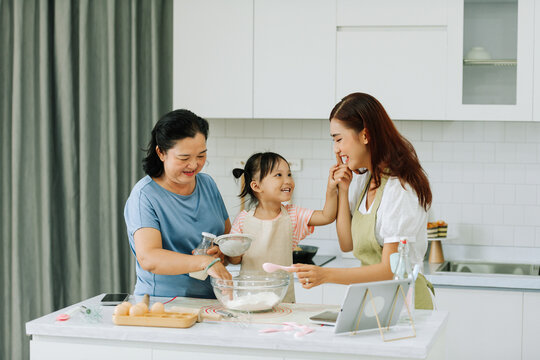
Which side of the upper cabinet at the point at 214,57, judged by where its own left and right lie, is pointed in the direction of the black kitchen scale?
front

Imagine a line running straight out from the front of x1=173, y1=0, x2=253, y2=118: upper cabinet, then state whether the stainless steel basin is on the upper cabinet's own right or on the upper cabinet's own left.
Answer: on the upper cabinet's own left

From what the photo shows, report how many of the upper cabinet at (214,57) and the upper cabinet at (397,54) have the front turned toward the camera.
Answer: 2

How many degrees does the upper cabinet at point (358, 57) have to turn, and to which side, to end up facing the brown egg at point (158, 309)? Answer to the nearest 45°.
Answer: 0° — it already faces it

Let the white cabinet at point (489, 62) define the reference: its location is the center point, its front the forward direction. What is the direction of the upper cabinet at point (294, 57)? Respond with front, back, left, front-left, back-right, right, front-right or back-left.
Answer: right

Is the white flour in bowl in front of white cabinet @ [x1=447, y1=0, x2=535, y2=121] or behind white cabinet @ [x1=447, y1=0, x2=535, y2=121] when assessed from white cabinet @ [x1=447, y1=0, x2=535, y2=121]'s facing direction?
in front

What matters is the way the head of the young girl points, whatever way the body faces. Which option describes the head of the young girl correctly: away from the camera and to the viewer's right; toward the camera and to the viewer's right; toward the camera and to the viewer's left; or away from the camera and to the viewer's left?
toward the camera and to the viewer's right
